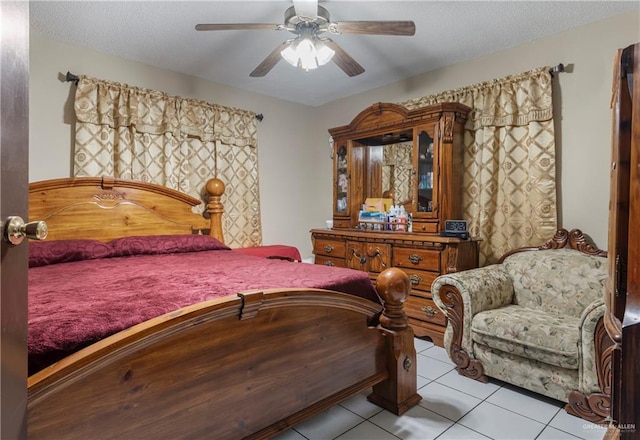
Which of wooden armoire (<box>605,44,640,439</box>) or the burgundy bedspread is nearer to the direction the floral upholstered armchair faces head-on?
the burgundy bedspread

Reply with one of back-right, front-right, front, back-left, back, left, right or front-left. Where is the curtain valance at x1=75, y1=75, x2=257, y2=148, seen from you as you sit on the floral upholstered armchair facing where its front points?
front-right

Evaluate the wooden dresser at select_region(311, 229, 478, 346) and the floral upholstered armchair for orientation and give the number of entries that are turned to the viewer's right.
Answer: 0

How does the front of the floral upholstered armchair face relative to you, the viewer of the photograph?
facing the viewer and to the left of the viewer

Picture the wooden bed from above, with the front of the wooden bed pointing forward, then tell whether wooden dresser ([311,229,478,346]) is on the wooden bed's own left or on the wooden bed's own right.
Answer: on the wooden bed's own left

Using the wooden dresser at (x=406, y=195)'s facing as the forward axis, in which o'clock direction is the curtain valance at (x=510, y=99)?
The curtain valance is roughly at 8 o'clock from the wooden dresser.

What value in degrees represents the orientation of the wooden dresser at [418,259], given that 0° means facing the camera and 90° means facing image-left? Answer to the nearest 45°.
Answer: approximately 45°

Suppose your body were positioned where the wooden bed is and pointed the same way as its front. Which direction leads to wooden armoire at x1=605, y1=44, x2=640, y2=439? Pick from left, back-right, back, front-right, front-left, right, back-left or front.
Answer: front

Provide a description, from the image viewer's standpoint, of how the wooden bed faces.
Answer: facing the viewer and to the right of the viewer

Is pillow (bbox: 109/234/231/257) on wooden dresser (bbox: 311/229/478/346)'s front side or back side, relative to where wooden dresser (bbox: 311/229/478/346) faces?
on the front side
